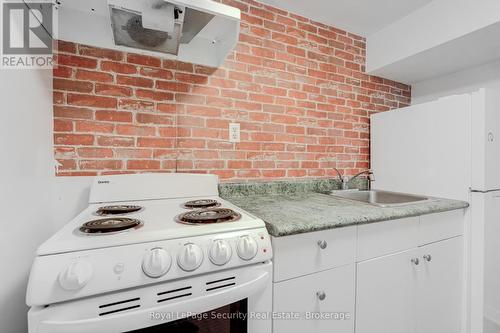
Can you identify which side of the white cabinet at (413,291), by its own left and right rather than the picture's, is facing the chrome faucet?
back

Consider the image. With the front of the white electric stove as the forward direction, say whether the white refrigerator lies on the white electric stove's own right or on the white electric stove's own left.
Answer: on the white electric stove's own left

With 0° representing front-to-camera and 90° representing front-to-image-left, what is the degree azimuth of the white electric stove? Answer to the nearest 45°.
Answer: approximately 0°

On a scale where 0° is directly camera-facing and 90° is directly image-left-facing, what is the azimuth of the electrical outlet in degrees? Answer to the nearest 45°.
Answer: approximately 0°

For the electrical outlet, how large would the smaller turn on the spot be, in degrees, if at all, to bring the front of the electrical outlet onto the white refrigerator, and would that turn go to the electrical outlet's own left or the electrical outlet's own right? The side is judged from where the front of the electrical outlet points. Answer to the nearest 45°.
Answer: approximately 90° to the electrical outlet's own left

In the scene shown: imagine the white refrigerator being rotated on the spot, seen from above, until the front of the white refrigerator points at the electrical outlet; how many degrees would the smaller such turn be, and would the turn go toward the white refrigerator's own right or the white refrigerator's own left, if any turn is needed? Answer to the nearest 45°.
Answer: approximately 90° to the white refrigerator's own right
